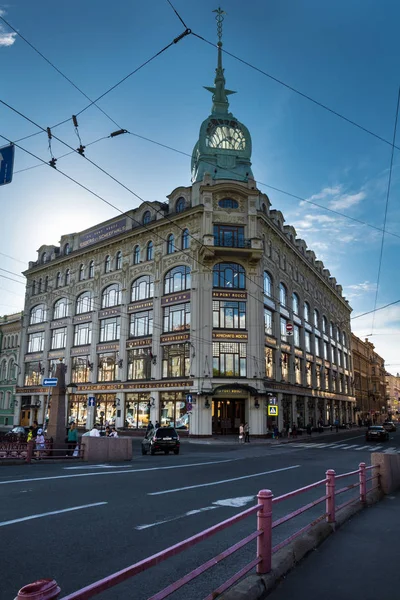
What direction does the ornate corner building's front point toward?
toward the camera

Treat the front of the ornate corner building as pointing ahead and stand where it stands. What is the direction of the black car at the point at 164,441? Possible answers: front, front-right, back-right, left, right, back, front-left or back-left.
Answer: front

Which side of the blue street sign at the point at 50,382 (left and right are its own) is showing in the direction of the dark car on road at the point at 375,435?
left

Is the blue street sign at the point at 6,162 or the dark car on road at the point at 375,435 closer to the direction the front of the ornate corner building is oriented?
the blue street sign

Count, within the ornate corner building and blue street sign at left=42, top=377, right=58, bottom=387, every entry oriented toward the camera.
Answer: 2

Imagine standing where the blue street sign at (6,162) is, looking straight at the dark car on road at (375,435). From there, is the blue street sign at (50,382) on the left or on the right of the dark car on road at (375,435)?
left

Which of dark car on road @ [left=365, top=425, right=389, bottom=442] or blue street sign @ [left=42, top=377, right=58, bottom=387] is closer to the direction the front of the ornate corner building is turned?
the blue street sign

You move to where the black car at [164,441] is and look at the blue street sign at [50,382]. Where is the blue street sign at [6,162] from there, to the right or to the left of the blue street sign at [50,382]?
left

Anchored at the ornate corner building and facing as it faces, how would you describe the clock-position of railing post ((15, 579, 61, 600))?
The railing post is roughly at 12 o'clock from the ornate corner building.

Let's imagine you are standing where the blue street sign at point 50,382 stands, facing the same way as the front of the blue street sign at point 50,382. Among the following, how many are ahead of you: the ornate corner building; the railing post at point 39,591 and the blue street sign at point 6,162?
2

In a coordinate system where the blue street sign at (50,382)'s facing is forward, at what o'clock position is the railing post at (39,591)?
The railing post is roughly at 12 o'clock from the blue street sign.

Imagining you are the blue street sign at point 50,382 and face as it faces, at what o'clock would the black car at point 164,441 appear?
The black car is roughly at 8 o'clock from the blue street sign.
